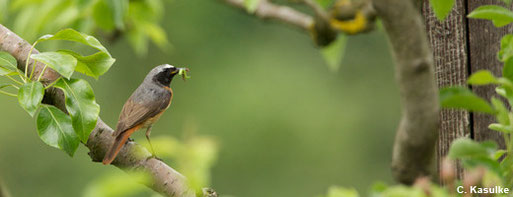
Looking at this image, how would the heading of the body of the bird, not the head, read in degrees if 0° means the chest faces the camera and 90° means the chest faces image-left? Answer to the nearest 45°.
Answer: approximately 270°

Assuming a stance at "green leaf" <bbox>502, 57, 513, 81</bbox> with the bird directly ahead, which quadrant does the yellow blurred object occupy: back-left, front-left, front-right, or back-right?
front-right

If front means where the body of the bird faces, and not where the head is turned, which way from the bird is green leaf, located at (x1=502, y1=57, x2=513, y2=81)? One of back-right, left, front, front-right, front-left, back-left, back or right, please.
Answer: front-right

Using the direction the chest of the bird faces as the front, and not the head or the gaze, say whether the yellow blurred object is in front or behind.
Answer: in front

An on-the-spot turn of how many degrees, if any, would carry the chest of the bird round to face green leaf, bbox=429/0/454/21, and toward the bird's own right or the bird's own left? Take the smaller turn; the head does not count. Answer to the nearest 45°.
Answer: approximately 45° to the bird's own right

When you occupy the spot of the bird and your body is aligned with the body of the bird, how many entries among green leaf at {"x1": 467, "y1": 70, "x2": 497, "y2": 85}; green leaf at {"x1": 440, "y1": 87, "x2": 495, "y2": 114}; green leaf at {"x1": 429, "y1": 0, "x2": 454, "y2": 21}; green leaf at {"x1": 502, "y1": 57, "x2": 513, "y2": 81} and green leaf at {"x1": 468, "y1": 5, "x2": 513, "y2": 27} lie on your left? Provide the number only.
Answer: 0

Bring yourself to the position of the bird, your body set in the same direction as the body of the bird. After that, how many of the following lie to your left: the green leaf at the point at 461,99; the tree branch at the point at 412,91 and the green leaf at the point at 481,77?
0

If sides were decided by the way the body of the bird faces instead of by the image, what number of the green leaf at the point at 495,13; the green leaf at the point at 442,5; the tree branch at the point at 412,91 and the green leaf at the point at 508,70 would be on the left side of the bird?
0

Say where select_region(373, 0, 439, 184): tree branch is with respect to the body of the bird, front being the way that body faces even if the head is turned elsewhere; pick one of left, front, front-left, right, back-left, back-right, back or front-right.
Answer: front-right

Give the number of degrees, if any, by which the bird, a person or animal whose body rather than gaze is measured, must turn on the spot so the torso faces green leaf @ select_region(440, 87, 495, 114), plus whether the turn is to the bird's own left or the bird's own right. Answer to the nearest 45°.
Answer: approximately 45° to the bird's own right

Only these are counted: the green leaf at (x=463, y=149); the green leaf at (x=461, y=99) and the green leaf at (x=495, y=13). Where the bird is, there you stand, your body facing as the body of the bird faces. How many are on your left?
0

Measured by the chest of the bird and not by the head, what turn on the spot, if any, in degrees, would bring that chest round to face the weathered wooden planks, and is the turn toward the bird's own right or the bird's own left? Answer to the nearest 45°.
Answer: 0° — it already faces it
